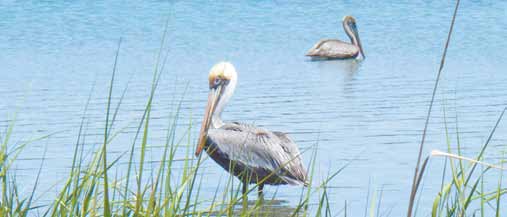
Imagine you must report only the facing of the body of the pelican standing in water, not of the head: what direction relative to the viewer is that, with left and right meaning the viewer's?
facing to the left of the viewer

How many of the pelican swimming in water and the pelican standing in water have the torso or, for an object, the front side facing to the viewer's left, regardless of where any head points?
1

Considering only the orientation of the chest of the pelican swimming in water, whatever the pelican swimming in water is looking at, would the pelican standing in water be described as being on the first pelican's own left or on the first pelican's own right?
on the first pelican's own right

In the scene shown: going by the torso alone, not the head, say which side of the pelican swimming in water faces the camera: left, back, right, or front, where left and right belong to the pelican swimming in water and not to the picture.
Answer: right

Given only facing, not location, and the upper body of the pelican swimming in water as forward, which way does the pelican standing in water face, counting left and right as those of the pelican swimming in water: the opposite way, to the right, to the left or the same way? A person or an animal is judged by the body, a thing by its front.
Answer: the opposite way

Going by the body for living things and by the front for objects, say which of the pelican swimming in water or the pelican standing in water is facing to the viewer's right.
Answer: the pelican swimming in water

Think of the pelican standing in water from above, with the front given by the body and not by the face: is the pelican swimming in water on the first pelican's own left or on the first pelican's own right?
on the first pelican's own right
